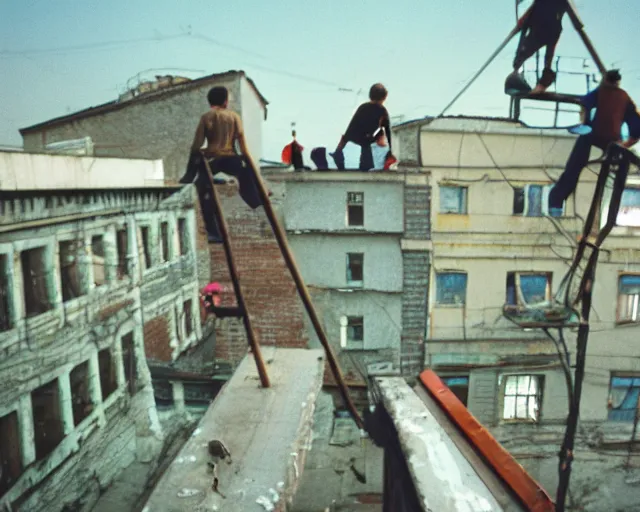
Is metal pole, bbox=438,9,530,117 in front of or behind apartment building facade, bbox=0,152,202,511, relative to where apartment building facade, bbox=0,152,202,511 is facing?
in front

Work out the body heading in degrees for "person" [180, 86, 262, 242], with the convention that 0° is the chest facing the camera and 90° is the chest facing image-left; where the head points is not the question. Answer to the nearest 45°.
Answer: approximately 180°

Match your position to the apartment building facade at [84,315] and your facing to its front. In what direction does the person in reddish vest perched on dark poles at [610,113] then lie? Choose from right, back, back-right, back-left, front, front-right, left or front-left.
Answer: front

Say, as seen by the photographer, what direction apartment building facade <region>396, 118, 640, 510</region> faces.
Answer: facing the viewer

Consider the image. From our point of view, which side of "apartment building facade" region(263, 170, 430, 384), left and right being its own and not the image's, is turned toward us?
front

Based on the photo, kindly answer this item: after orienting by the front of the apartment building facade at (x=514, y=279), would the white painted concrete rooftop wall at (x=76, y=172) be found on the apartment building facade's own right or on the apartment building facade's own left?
on the apartment building facade's own right

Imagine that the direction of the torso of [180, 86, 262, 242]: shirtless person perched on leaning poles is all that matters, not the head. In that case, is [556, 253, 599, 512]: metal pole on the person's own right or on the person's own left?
on the person's own right

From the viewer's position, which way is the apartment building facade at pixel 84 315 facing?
facing the viewer and to the right of the viewer

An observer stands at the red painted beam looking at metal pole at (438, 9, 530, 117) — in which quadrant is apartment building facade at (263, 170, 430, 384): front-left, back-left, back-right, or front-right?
front-left
